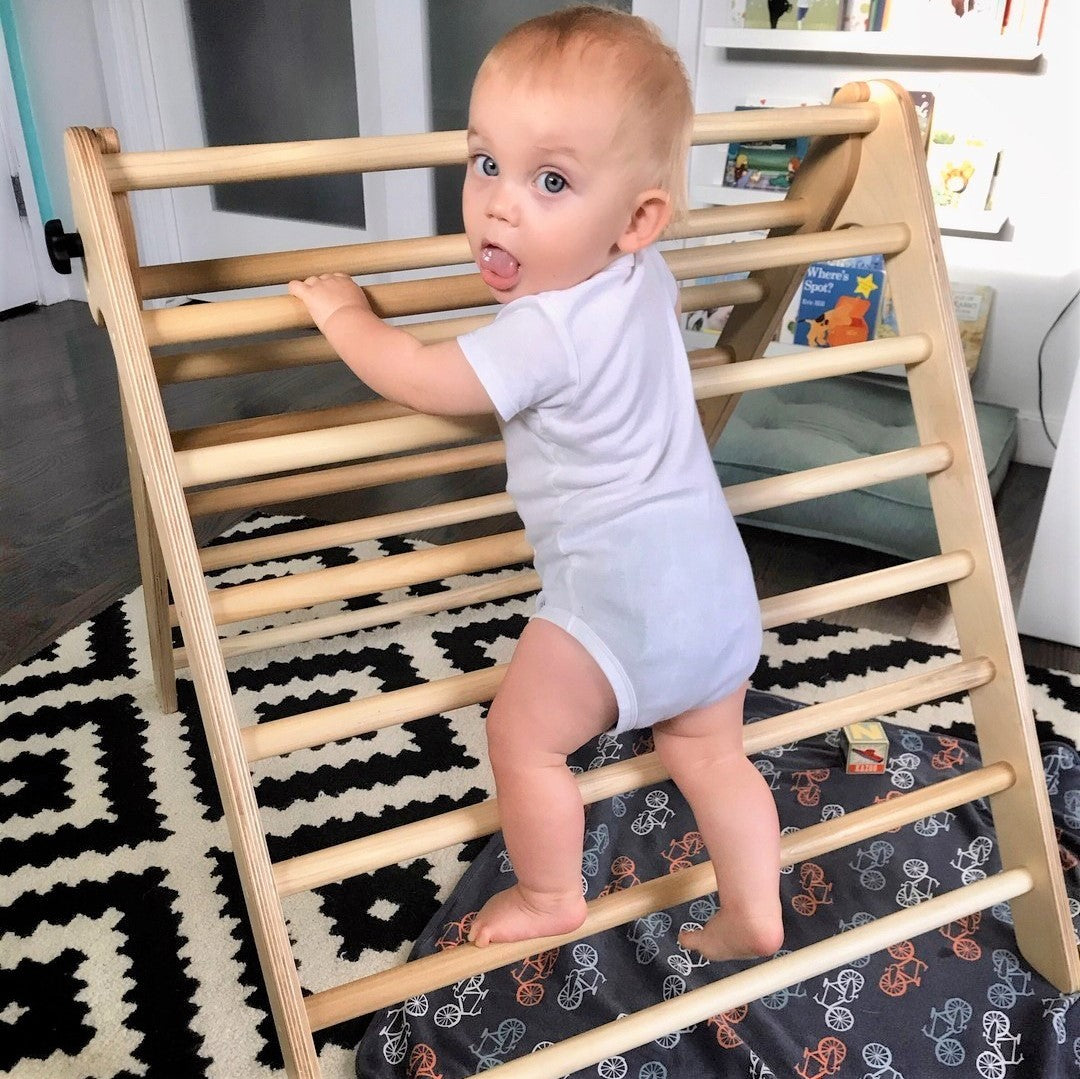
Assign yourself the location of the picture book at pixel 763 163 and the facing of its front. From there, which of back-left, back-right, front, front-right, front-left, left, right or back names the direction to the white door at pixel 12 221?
right

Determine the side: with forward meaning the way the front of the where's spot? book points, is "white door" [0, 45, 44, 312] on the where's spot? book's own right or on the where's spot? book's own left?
on the where's spot? book's own right

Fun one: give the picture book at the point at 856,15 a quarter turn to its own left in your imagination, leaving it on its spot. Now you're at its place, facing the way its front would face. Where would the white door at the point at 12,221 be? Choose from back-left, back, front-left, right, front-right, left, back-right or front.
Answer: back

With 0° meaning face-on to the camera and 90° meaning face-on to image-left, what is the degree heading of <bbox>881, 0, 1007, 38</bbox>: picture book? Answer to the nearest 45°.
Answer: approximately 0°

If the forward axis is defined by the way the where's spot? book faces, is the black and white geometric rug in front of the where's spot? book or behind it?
in front
